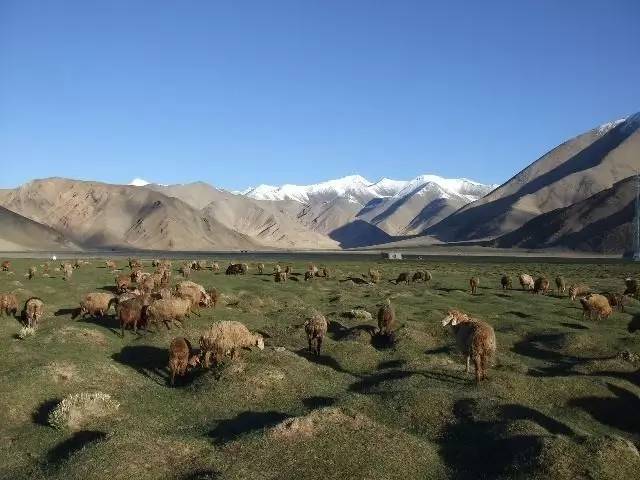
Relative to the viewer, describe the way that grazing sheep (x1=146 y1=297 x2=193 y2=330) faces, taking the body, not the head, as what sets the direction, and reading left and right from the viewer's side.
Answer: facing to the left of the viewer

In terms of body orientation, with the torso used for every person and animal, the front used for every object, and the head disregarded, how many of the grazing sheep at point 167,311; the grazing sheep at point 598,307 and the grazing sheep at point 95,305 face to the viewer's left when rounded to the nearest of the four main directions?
3

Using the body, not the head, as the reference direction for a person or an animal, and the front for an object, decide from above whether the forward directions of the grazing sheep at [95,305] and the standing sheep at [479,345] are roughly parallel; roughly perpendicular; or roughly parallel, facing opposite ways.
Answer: roughly perpendicular

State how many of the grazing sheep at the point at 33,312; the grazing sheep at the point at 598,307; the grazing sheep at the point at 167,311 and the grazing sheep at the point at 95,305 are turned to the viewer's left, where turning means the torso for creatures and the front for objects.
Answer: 3

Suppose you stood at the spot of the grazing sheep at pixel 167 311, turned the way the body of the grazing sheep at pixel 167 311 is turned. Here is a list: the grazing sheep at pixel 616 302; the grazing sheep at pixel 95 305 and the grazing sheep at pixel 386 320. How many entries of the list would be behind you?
2

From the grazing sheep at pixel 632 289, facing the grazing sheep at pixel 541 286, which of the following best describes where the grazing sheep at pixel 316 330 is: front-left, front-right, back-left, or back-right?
front-left

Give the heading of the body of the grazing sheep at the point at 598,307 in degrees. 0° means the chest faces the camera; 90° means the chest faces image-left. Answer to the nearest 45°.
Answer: approximately 90°

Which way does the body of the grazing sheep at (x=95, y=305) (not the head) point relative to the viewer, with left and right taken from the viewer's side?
facing to the left of the viewer

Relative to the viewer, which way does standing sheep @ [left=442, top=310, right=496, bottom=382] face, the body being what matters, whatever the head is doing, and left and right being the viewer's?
facing away from the viewer and to the left of the viewer
